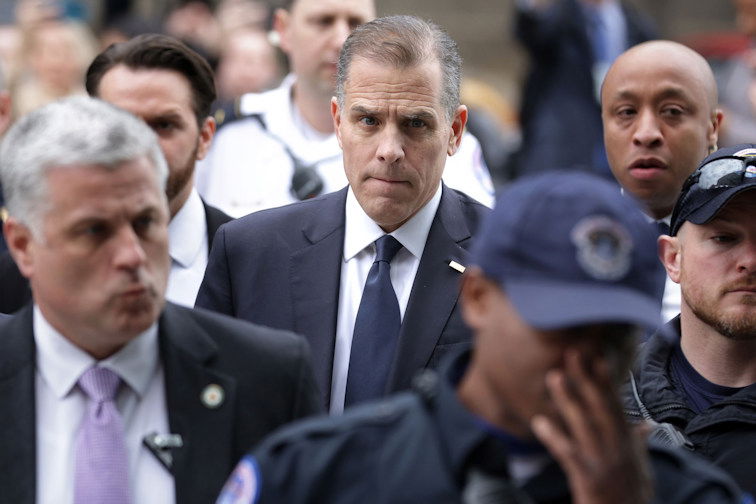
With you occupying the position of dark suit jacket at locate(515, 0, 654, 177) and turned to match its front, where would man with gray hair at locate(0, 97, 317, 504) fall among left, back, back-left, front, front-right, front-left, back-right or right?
front-right

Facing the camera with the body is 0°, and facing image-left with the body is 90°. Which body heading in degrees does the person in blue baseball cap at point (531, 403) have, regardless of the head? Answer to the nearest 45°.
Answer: approximately 315°

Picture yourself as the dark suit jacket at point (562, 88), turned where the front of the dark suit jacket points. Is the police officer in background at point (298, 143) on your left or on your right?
on your right

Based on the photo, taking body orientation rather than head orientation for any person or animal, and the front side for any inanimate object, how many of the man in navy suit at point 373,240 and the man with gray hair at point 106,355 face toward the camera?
2

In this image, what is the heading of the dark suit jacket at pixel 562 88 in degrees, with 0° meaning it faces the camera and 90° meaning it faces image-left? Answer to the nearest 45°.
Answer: approximately 315°

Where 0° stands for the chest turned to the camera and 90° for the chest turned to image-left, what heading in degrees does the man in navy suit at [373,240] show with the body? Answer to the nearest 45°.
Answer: approximately 0°

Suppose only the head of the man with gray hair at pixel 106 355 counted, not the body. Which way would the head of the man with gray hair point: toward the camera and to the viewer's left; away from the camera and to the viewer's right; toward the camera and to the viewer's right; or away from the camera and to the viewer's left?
toward the camera and to the viewer's right
